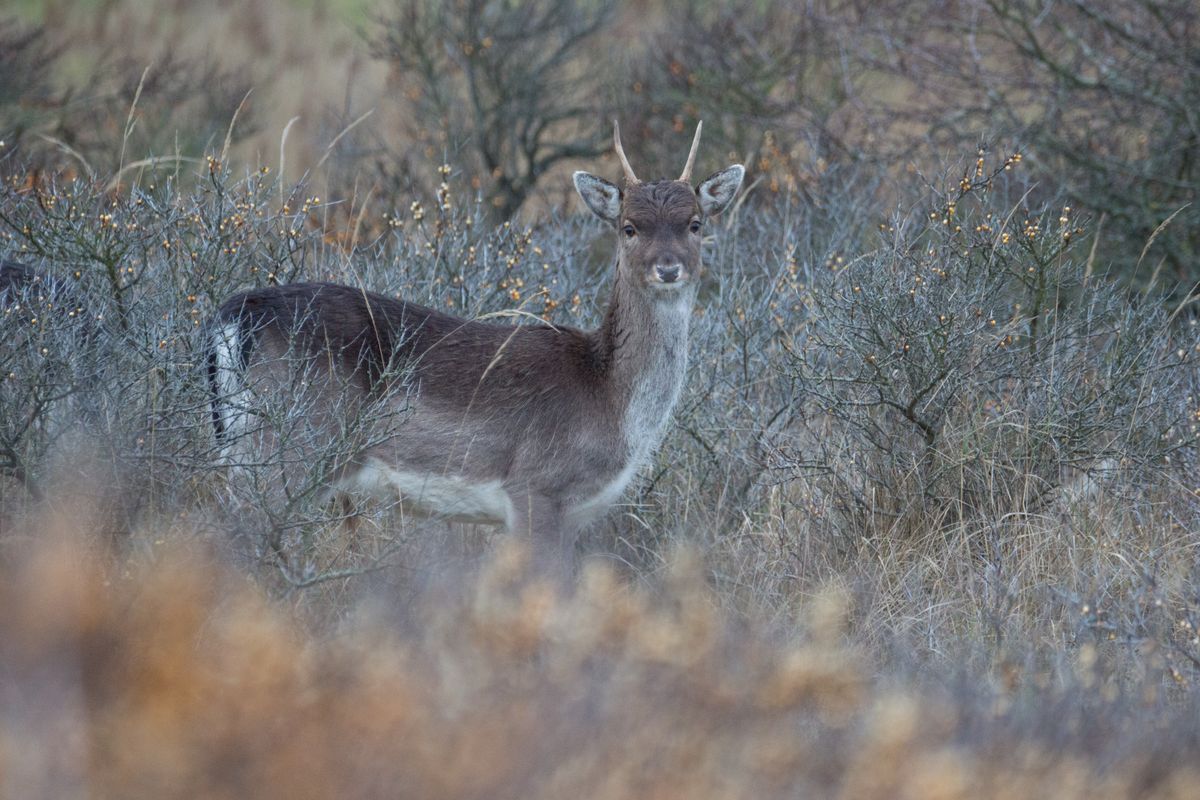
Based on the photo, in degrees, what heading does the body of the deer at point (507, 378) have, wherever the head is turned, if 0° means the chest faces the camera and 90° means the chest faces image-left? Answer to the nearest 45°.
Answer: approximately 270°
